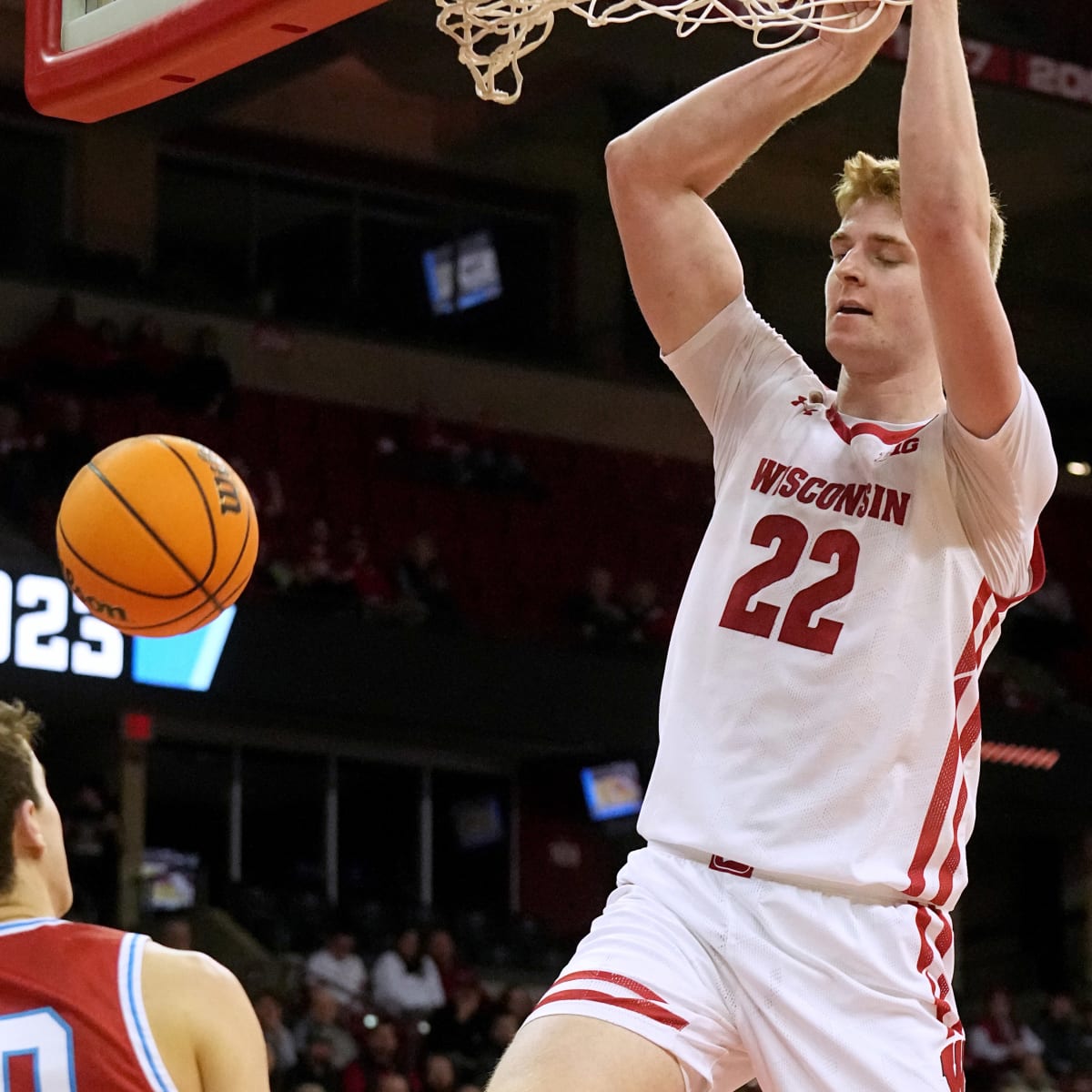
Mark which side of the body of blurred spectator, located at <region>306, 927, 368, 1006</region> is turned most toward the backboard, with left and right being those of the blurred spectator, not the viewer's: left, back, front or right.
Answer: front

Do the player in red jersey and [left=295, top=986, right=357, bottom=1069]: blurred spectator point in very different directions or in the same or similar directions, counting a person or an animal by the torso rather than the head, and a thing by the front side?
very different directions

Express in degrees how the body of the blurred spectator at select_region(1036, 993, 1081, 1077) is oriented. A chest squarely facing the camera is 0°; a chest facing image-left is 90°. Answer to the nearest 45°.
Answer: approximately 0°

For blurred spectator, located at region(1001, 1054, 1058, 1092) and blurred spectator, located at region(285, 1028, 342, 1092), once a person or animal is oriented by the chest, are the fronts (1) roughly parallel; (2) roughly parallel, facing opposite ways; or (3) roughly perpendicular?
roughly parallel

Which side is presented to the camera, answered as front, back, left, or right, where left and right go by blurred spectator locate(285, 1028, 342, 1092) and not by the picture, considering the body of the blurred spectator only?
front

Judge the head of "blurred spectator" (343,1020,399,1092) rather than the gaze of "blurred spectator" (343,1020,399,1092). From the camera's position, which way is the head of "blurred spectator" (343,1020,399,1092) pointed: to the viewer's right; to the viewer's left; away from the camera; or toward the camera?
toward the camera

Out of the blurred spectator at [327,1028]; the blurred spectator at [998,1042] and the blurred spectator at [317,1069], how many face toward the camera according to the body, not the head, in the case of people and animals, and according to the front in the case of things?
3

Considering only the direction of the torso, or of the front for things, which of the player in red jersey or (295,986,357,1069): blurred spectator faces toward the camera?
the blurred spectator

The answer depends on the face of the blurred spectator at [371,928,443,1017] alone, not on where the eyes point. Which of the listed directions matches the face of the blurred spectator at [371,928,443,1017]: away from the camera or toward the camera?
toward the camera

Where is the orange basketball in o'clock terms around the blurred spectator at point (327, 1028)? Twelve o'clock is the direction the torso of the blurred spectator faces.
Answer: The orange basketball is roughly at 12 o'clock from the blurred spectator.
